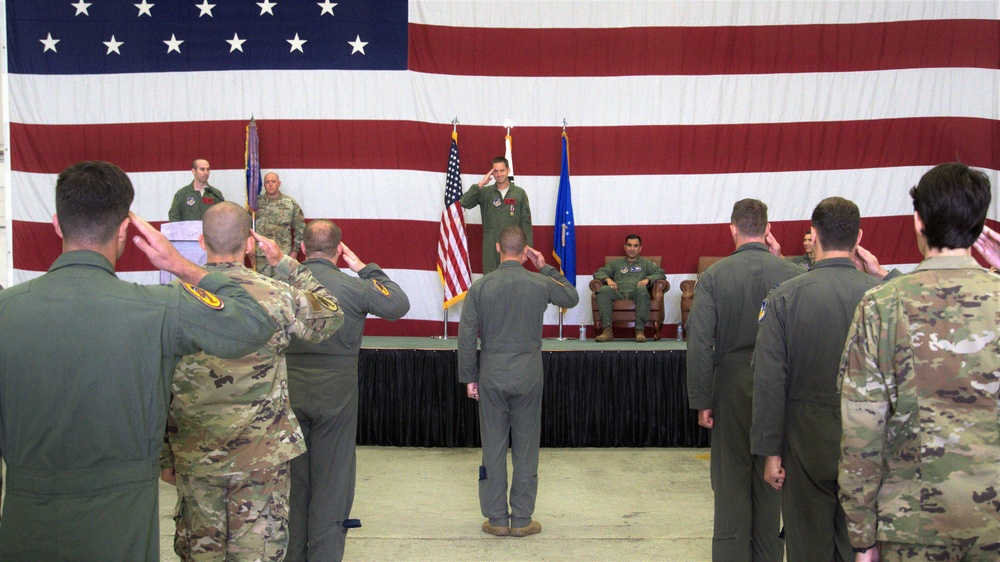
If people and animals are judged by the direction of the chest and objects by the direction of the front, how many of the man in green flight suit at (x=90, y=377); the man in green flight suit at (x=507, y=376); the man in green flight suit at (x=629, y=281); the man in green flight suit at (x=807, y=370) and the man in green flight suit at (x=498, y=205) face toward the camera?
2

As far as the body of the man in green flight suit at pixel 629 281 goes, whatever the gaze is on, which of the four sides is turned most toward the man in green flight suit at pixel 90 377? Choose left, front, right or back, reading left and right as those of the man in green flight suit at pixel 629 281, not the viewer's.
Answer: front

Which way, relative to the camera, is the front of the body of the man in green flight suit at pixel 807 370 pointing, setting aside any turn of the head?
away from the camera

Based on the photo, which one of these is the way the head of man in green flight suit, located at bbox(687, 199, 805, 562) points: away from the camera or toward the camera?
away from the camera

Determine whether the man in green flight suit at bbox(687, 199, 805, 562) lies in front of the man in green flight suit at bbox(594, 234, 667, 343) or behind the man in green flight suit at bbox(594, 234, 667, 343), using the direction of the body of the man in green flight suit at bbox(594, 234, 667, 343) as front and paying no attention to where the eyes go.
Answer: in front

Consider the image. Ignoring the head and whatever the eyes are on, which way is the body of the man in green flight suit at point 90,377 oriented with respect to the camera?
away from the camera

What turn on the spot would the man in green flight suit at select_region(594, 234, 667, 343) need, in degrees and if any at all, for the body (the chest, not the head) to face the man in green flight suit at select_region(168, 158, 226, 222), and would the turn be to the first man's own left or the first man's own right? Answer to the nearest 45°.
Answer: approximately 90° to the first man's own right

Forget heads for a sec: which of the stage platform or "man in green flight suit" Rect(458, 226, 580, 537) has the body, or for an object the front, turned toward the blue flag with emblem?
the man in green flight suit

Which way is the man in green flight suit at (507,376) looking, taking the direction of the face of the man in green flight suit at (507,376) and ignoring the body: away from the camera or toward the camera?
away from the camera

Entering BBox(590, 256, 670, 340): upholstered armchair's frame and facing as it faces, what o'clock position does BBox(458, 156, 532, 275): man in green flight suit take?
The man in green flight suit is roughly at 3 o'clock from the upholstered armchair.

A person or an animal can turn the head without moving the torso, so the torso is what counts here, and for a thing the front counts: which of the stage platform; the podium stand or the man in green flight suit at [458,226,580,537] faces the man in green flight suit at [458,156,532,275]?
the man in green flight suit at [458,226,580,537]

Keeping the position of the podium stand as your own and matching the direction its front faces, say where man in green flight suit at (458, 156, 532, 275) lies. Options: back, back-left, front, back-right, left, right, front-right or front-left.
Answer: back-left

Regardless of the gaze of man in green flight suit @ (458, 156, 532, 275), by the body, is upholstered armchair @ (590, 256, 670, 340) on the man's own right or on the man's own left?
on the man's own left

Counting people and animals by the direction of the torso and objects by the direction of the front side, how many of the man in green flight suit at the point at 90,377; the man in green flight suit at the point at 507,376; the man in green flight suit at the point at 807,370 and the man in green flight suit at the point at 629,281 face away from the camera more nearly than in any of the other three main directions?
3

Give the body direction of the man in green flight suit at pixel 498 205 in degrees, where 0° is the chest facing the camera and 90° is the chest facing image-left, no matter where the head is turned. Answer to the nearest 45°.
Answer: approximately 0°
